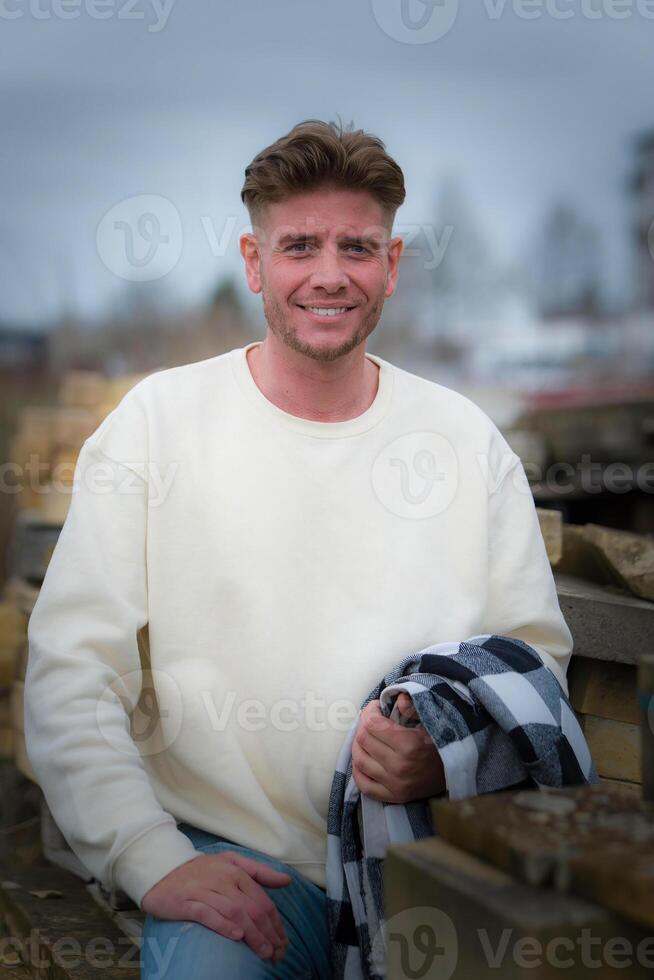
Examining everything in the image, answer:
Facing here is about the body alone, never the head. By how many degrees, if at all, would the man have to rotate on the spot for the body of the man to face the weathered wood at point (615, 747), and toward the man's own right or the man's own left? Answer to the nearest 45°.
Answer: approximately 90° to the man's own left

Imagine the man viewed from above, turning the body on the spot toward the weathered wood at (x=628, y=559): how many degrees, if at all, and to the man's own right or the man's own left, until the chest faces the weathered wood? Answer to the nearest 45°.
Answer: approximately 135° to the man's own left

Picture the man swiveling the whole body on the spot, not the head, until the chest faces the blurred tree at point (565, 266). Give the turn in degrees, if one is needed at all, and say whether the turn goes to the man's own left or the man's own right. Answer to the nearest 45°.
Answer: approximately 180°

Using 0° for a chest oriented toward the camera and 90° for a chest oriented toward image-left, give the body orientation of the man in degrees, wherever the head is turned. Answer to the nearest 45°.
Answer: approximately 0°

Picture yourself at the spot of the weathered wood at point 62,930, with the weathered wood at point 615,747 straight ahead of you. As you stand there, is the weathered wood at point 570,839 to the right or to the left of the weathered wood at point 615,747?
right

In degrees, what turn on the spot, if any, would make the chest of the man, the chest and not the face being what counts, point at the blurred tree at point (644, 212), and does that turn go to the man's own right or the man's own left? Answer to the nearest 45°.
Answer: approximately 135° to the man's own left

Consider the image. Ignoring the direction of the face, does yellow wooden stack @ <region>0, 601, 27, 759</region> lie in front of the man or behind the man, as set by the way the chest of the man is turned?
behind

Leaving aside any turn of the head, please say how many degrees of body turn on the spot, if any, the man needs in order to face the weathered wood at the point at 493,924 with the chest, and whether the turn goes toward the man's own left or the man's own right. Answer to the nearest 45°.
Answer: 0° — they already face it
